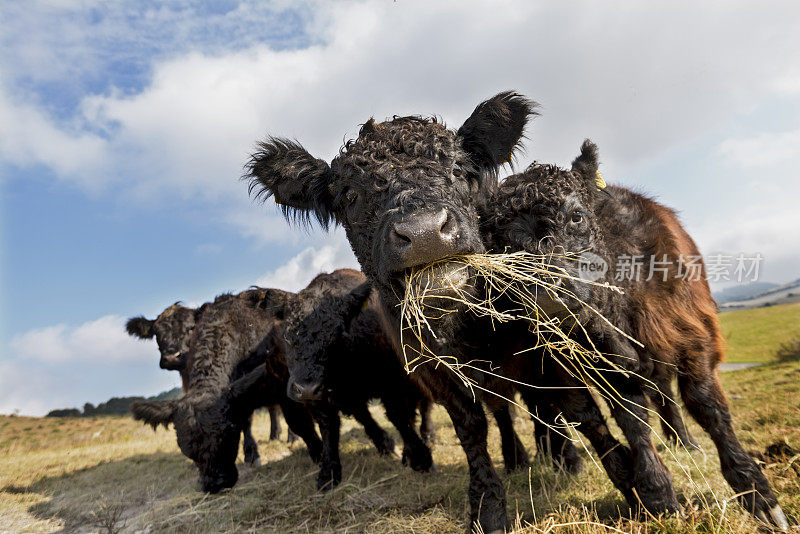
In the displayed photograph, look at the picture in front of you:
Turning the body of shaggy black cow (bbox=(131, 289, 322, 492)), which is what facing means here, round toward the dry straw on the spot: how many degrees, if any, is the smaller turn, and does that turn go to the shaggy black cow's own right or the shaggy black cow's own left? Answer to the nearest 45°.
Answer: approximately 45° to the shaggy black cow's own left

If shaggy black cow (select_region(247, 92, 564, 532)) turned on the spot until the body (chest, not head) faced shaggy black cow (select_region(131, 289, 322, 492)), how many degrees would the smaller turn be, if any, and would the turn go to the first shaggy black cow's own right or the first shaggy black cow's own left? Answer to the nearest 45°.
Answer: approximately 135° to the first shaggy black cow's own right

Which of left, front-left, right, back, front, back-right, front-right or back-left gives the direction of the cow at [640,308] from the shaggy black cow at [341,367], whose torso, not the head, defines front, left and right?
left

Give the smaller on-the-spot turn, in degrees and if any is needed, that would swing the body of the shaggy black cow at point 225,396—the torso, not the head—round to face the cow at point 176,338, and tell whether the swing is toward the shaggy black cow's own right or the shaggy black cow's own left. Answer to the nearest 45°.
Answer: approximately 135° to the shaggy black cow's own right

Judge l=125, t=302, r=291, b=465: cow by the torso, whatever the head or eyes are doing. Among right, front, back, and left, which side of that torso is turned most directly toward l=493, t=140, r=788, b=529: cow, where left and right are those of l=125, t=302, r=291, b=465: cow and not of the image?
left

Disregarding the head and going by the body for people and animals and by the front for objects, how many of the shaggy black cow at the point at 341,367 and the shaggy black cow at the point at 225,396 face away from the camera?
0

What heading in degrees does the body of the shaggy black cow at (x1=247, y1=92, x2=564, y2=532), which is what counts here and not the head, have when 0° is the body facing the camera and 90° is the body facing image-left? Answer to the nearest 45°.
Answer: approximately 0°

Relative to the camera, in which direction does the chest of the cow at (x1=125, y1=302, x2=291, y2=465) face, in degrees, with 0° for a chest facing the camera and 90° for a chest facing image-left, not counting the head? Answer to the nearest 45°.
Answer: approximately 45°

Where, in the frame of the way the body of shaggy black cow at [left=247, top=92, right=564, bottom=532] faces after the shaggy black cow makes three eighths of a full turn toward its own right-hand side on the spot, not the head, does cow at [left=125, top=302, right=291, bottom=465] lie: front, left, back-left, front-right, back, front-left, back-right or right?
front

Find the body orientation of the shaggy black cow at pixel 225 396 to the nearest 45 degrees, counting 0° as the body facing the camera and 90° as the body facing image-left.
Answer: approximately 45°

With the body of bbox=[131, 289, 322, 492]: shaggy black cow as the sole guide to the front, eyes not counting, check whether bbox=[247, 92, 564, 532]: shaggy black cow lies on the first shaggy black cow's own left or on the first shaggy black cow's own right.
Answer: on the first shaggy black cow's own left

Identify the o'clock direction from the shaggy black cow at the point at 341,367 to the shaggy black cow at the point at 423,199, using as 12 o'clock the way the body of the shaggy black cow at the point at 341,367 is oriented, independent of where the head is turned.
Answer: the shaggy black cow at the point at 423,199 is roughly at 10 o'clock from the shaggy black cow at the point at 341,367.

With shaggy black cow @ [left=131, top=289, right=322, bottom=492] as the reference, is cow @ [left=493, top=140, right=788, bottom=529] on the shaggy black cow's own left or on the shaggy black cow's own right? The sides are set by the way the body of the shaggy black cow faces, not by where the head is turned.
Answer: on the shaggy black cow's own left

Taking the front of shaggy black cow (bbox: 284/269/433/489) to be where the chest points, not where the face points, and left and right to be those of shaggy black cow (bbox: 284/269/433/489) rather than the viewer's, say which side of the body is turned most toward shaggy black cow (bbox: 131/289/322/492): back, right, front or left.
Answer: right
